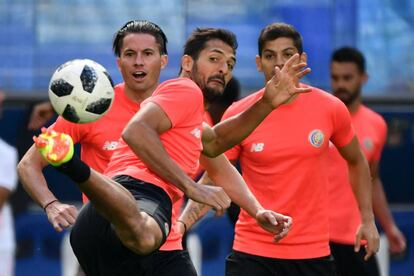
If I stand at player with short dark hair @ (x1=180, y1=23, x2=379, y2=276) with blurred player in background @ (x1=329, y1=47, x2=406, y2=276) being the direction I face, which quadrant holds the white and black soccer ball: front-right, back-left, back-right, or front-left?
back-left

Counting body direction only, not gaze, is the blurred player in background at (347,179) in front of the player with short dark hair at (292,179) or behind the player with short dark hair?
behind

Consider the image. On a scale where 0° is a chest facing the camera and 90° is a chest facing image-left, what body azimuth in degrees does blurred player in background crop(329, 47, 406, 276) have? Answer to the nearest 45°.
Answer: approximately 45°

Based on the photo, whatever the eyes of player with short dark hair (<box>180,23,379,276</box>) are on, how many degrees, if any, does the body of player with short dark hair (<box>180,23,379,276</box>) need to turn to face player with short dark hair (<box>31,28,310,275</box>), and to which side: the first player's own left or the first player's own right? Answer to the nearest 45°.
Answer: approximately 45° to the first player's own right
